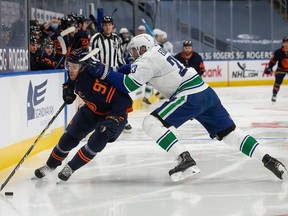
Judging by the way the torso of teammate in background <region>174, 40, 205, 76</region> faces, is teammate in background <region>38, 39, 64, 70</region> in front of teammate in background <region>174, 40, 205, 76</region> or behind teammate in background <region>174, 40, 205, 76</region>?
in front

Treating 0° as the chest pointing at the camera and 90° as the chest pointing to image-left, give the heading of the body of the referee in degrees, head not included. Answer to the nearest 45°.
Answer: approximately 0°

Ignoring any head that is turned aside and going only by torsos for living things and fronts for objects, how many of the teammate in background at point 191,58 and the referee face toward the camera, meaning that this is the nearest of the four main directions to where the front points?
2

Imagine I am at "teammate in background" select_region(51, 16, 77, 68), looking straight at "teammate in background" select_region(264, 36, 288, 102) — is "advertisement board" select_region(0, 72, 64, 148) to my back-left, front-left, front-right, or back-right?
back-right

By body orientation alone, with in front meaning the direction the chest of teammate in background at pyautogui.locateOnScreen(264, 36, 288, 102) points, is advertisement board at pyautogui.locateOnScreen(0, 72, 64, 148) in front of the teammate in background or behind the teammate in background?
in front

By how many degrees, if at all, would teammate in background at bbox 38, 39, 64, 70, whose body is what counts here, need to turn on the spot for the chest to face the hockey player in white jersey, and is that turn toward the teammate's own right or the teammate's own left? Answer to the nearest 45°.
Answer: approximately 45° to the teammate's own right

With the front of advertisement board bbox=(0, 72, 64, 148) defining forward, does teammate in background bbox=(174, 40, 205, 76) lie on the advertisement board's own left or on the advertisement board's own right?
on the advertisement board's own left

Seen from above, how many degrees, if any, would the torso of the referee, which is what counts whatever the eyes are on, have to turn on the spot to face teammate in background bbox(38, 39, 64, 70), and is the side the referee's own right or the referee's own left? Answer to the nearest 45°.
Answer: approximately 45° to the referee's own right
